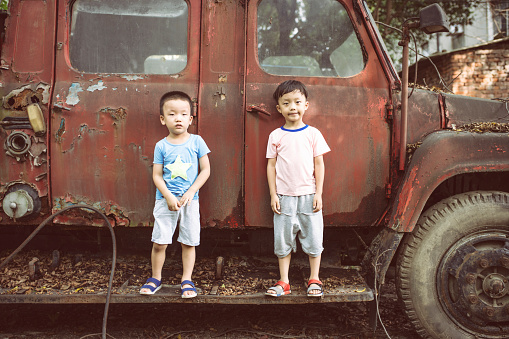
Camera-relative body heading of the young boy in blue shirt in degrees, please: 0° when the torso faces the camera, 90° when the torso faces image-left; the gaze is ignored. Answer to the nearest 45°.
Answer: approximately 0°

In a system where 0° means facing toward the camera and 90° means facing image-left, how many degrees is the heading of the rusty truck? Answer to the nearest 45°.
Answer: approximately 270°

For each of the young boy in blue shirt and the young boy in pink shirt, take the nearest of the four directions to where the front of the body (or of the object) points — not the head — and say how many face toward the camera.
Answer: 2
